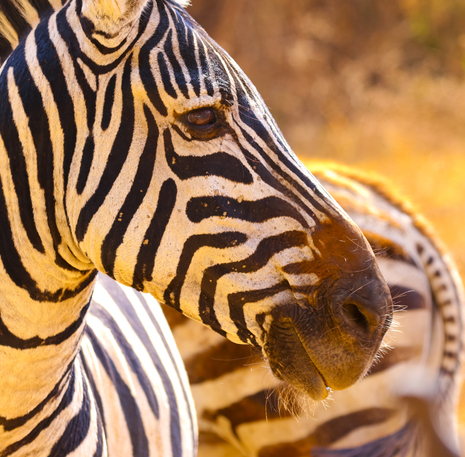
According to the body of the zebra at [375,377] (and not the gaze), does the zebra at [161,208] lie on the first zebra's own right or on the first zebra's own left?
on the first zebra's own left

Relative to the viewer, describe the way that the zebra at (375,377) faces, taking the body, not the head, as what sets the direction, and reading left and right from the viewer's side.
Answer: facing away from the viewer and to the left of the viewer

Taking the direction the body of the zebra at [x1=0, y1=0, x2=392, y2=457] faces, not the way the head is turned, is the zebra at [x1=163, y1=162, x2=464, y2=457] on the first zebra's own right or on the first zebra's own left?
on the first zebra's own left

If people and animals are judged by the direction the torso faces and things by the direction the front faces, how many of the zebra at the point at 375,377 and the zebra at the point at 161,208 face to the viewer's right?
1

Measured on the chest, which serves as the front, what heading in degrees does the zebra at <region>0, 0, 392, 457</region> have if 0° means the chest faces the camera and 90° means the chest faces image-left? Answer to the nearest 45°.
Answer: approximately 270°
